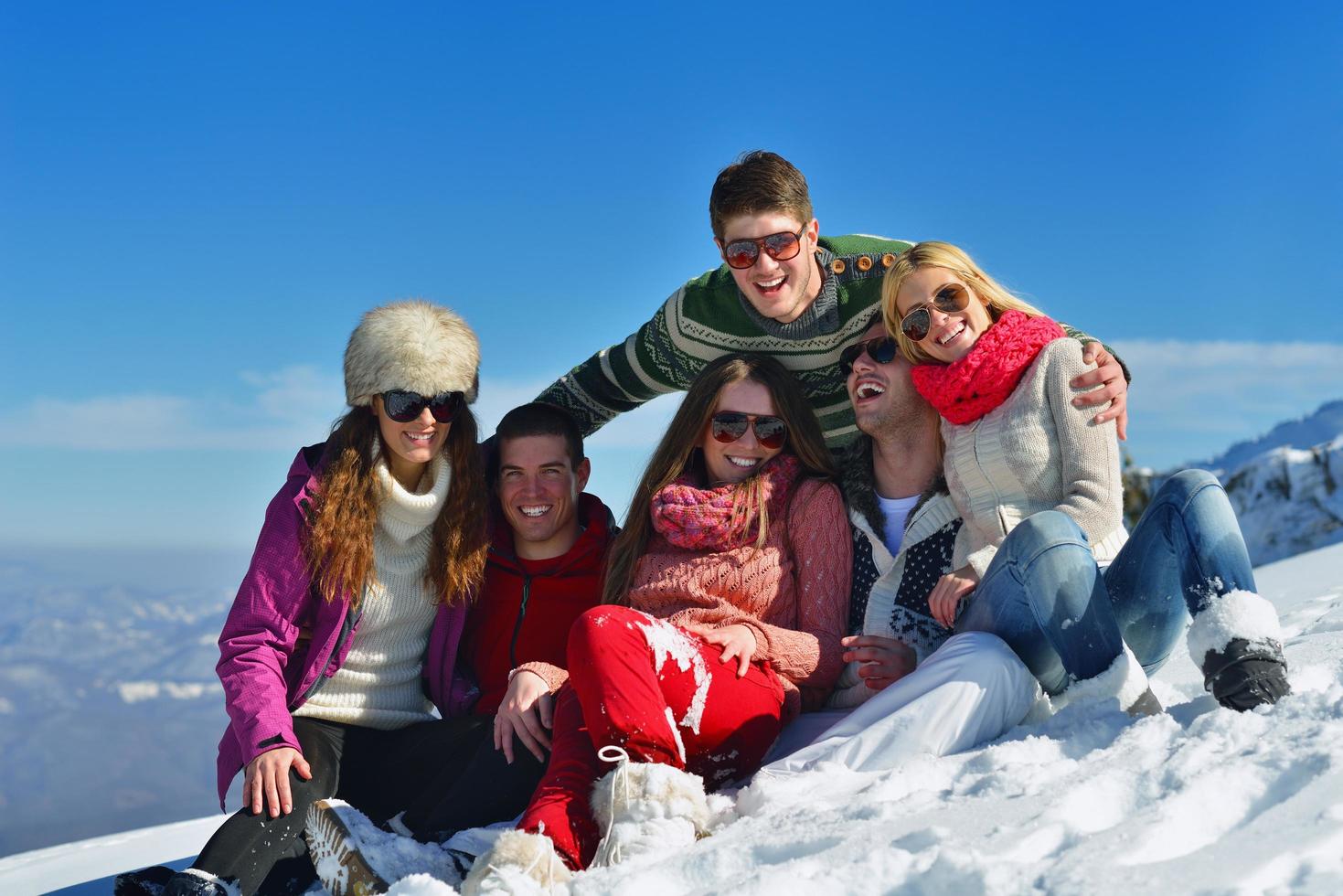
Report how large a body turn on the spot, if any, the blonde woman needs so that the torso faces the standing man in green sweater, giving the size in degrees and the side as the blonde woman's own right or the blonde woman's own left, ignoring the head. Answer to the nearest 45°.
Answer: approximately 135° to the blonde woman's own right

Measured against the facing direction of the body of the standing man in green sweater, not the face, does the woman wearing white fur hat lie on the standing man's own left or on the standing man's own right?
on the standing man's own right

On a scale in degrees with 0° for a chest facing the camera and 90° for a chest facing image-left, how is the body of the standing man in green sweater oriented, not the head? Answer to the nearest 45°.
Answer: approximately 0°

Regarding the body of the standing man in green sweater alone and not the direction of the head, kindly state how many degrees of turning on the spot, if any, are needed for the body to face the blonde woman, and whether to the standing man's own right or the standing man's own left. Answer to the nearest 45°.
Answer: approximately 45° to the standing man's own left

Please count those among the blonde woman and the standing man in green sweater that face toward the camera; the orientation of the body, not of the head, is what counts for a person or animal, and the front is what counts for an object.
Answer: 2
